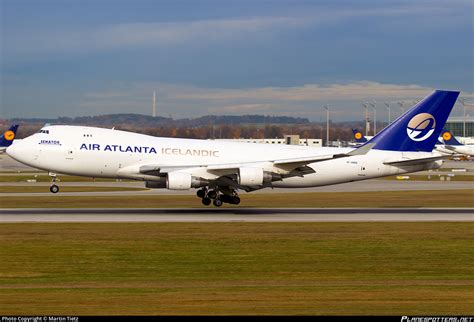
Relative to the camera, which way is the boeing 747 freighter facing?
to the viewer's left
